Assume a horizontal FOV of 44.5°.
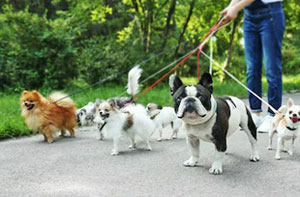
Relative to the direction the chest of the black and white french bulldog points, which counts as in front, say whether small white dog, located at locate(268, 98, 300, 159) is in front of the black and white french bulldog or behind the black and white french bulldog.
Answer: behind

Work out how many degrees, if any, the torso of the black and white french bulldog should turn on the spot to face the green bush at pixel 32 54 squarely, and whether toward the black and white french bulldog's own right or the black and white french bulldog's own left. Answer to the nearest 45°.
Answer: approximately 90° to the black and white french bulldog's own right

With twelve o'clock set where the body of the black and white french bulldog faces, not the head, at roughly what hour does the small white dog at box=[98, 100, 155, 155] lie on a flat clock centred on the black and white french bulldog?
The small white dog is roughly at 3 o'clock from the black and white french bulldog.

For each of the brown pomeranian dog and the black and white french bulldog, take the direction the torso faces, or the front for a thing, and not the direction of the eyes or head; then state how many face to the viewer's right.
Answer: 0

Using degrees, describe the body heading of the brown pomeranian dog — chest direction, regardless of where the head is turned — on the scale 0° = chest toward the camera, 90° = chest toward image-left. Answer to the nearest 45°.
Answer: approximately 45°

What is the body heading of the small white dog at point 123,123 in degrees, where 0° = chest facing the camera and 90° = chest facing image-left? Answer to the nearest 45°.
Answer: approximately 45°
